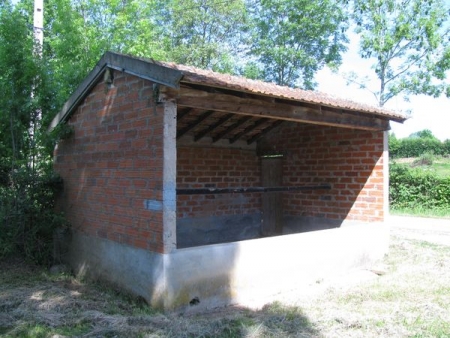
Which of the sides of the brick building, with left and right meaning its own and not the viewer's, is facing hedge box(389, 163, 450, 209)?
left

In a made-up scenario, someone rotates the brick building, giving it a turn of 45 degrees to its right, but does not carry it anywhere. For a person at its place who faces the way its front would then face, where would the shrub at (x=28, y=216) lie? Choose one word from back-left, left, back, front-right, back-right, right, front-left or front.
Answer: right

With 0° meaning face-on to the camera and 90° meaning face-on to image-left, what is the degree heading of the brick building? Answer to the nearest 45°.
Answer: approximately 315°

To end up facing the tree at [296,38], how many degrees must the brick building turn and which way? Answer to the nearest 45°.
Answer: approximately 135° to its left

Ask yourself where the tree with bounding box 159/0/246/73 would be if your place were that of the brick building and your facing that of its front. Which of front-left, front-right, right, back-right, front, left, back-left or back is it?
back-left
